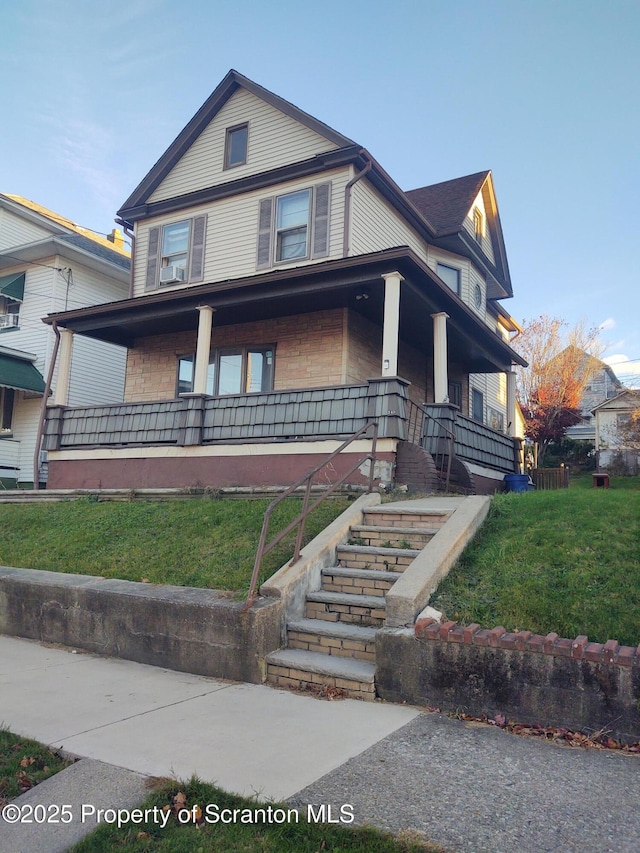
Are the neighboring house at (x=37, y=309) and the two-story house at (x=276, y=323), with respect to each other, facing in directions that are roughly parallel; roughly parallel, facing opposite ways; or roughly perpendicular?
roughly parallel

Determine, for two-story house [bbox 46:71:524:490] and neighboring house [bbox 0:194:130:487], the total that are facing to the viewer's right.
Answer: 0

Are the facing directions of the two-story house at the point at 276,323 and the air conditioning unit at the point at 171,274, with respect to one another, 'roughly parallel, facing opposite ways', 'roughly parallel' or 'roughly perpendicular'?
roughly parallel

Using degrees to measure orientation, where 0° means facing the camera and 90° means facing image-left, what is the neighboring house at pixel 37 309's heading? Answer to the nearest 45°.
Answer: approximately 45°

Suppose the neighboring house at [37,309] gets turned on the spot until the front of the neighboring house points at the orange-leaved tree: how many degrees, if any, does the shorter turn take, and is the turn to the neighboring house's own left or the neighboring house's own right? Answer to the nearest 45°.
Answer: approximately 135° to the neighboring house's own left

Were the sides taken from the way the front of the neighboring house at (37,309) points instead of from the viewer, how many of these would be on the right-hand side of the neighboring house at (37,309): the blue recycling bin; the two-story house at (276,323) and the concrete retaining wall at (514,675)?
0

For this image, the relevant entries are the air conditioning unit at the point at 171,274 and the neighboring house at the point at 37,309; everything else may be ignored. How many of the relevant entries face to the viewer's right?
0

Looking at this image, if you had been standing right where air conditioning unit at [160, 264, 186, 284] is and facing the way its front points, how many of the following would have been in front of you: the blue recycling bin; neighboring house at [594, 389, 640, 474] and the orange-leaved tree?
0

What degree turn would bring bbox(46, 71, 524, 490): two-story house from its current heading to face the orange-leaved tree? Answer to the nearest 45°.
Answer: approximately 180°

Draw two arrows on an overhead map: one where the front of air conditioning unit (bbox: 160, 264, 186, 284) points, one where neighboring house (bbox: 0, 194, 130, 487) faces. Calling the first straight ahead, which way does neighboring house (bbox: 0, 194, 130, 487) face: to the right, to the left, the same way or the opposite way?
the same way

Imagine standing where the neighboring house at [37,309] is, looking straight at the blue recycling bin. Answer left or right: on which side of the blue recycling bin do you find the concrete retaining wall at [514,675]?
right

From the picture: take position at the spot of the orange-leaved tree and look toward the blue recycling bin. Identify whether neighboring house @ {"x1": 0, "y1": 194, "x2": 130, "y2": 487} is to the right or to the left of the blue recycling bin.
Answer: right

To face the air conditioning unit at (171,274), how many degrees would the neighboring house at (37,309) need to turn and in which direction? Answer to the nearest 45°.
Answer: approximately 90° to its left

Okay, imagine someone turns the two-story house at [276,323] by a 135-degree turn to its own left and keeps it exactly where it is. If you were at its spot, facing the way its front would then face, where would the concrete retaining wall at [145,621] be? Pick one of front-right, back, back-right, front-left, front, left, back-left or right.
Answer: right

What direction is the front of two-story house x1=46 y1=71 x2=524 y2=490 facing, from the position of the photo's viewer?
facing the viewer and to the left of the viewer
